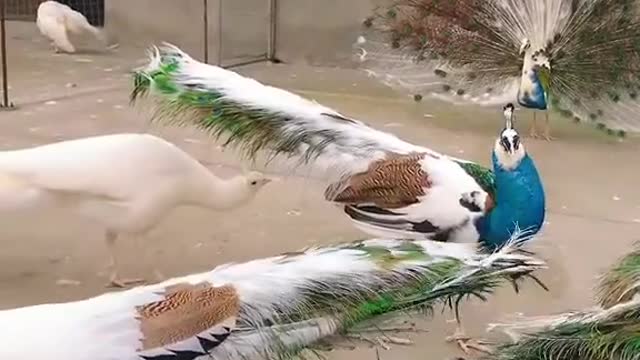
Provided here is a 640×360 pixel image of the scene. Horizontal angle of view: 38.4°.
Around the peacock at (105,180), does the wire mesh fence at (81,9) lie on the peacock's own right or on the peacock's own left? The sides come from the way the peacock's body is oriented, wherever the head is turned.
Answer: on the peacock's own left

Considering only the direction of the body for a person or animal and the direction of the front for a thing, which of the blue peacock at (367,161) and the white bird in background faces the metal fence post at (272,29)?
the white bird in background

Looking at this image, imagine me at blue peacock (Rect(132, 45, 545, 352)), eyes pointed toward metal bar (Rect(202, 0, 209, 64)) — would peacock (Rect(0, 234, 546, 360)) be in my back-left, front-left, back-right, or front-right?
back-left

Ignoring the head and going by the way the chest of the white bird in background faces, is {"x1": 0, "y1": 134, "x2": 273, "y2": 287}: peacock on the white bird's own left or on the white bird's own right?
on the white bird's own right

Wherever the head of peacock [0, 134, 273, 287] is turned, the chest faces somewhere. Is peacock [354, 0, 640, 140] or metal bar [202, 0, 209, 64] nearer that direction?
the peacock

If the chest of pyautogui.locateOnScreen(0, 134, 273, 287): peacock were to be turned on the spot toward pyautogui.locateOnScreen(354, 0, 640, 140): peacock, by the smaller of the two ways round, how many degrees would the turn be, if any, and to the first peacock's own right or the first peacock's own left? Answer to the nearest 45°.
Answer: approximately 45° to the first peacock's own left

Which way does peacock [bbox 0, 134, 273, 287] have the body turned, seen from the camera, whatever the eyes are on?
to the viewer's right

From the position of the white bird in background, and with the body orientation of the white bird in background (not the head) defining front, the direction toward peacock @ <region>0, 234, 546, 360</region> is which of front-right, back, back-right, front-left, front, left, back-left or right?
right

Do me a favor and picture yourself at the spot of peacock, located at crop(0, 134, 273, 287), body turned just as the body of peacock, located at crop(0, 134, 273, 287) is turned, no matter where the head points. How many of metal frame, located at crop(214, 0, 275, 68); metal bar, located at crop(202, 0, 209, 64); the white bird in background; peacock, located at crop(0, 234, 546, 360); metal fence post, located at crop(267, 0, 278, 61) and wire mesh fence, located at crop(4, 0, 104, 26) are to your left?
5

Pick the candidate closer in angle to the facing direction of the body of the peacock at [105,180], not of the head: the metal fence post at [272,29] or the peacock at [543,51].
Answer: the peacock

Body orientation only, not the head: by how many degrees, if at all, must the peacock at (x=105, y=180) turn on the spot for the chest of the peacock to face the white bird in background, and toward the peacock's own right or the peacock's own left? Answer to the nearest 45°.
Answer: approximately 90° to the peacock's own left

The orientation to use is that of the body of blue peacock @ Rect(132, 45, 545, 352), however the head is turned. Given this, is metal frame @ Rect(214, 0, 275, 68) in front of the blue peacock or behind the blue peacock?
behind

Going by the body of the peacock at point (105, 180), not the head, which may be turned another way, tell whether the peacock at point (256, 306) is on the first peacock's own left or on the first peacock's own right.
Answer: on the first peacock's own right
